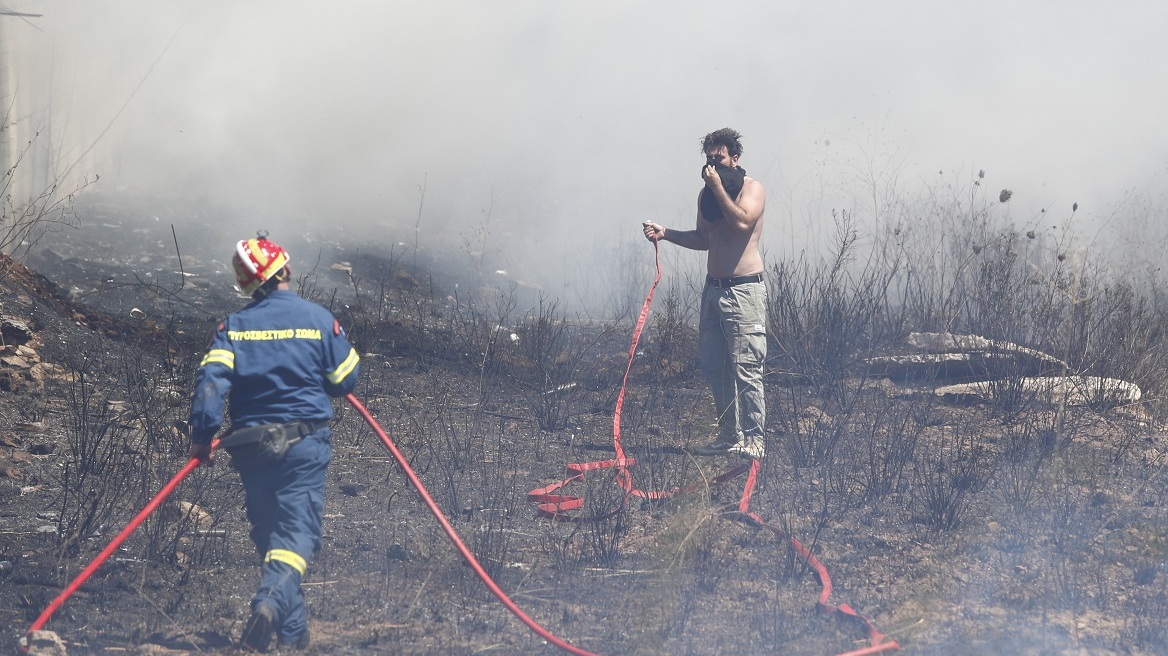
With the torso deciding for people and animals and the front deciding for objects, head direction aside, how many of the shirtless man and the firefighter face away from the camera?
1

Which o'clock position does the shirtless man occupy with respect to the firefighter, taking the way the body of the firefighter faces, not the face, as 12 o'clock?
The shirtless man is roughly at 2 o'clock from the firefighter.

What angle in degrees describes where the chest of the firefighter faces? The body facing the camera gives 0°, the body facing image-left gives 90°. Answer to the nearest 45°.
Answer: approximately 180°

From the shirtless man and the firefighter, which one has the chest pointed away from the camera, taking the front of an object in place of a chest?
the firefighter

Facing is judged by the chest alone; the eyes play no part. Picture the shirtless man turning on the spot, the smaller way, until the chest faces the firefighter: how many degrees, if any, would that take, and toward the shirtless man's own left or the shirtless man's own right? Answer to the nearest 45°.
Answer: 0° — they already face them
